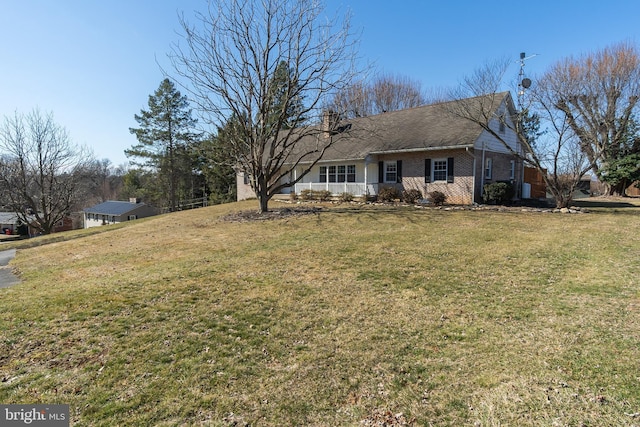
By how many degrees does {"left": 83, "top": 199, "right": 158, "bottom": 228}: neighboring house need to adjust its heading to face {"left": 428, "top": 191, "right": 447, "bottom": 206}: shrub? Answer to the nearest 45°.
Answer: approximately 45° to its left

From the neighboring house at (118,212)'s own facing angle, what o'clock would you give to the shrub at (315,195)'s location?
The shrub is roughly at 10 o'clock from the neighboring house.

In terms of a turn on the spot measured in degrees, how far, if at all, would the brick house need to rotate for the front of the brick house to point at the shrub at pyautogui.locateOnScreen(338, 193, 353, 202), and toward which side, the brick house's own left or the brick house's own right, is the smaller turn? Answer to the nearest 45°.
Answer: approximately 45° to the brick house's own right

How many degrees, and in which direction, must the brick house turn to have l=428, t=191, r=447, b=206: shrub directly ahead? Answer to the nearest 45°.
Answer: approximately 45° to its left

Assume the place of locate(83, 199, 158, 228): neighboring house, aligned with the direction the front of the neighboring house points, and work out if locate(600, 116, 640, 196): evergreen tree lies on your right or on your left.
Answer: on your left

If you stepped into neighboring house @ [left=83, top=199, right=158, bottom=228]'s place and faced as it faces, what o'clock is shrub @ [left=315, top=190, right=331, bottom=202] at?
The shrub is roughly at 10 o'clock from the neighboring house.

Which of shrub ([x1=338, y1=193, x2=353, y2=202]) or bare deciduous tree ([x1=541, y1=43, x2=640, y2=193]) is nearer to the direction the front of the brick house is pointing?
the shrub

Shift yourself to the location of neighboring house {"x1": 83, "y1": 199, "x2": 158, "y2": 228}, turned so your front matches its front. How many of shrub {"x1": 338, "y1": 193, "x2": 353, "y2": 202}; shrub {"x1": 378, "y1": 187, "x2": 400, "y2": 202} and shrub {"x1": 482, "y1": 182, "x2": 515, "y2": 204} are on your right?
0

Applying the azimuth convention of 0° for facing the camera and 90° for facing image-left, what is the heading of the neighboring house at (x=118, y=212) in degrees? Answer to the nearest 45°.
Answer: approximately 45°

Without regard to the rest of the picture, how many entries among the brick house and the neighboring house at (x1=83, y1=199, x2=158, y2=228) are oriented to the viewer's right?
0

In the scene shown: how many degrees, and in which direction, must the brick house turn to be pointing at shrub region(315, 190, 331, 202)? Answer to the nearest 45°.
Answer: approximately 45° to its right

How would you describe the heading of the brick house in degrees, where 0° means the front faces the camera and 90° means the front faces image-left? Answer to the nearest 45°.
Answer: approximately 45°

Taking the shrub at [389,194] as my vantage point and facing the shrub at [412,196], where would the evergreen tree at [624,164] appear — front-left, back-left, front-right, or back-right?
front-left
